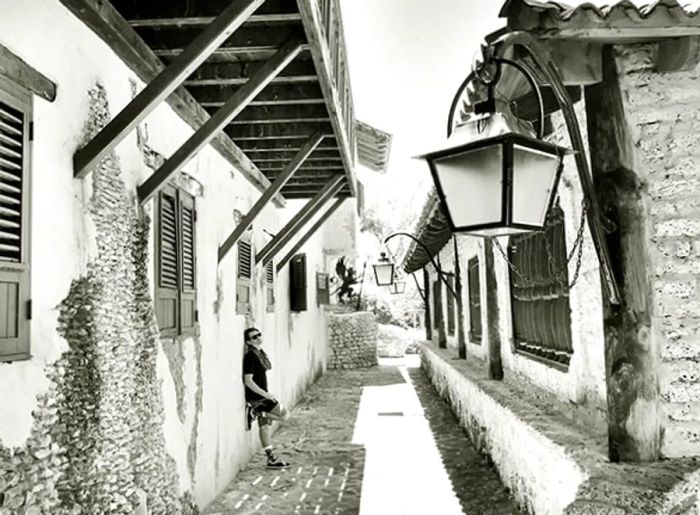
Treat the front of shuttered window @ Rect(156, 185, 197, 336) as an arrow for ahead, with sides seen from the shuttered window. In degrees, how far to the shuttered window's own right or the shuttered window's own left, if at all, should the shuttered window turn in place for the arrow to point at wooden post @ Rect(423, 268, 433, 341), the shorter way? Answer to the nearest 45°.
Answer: approximately 90° to the shuttered window's own left

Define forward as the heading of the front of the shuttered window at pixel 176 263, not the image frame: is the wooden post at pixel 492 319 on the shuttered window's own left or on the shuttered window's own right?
on the shuttered window's own left

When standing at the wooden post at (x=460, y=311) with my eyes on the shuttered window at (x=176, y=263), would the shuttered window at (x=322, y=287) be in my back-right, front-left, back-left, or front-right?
back-right

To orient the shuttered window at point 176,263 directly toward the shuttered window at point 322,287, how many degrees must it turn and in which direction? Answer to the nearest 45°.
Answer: approximately 135° to its left

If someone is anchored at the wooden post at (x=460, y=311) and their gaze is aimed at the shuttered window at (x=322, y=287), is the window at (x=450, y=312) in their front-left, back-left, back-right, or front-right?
front-right

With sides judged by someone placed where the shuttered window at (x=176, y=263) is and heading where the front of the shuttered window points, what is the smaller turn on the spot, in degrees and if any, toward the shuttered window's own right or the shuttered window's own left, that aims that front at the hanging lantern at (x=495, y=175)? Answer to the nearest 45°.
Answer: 0° — it already faces it

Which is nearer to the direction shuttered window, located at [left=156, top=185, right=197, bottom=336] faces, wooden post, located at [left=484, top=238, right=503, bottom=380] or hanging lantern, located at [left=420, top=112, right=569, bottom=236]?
the hanging lantern

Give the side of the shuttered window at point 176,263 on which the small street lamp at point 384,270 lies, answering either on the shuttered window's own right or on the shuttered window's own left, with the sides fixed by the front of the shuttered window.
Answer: on the shuttered window's own left

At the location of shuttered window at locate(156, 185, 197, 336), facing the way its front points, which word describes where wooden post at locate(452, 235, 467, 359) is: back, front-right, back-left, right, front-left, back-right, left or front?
left

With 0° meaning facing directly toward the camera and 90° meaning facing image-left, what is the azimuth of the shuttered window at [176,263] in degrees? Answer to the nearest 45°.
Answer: approximately 315°
